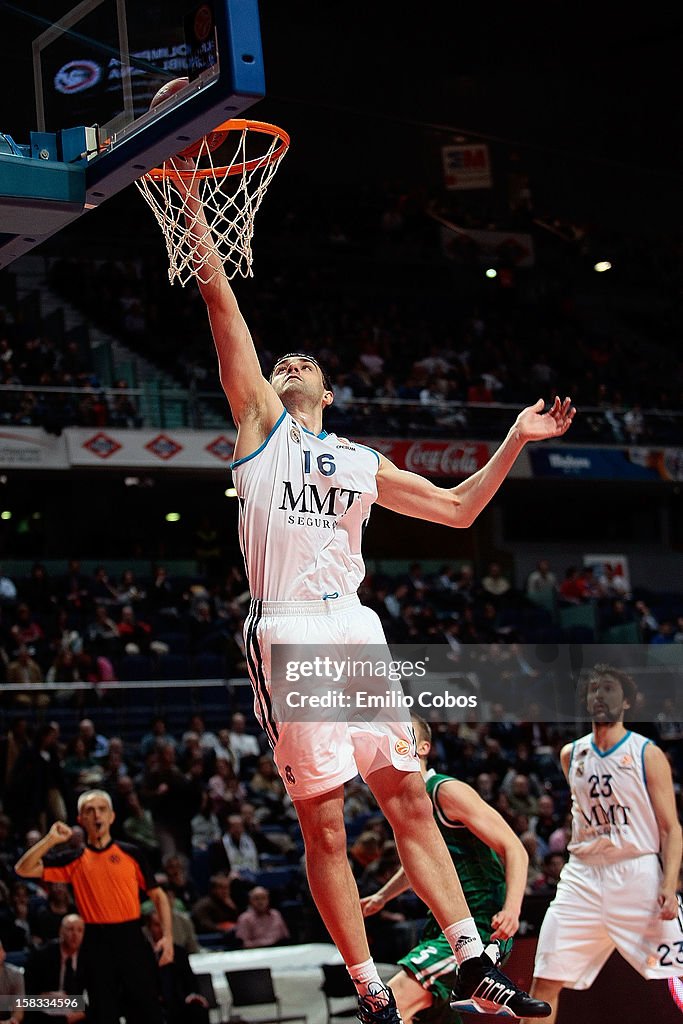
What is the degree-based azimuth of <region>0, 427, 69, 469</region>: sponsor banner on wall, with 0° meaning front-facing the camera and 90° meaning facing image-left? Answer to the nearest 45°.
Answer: approximately 0°

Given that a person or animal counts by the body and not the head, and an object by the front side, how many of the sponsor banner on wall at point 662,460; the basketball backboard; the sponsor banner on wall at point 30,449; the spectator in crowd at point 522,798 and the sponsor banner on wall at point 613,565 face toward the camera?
4

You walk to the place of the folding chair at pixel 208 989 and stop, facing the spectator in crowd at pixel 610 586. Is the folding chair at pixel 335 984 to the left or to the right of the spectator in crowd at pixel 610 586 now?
right

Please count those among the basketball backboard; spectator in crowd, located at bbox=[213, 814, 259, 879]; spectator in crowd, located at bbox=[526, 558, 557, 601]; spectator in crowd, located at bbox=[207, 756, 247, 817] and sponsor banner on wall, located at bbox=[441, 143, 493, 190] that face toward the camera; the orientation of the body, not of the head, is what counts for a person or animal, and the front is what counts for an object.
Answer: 4

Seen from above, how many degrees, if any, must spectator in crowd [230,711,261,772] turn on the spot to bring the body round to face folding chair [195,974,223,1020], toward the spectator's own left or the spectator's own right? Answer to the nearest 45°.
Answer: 0° — they already face it

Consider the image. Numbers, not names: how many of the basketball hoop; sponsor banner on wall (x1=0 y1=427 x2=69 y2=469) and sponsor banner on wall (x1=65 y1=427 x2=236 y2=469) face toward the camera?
2
